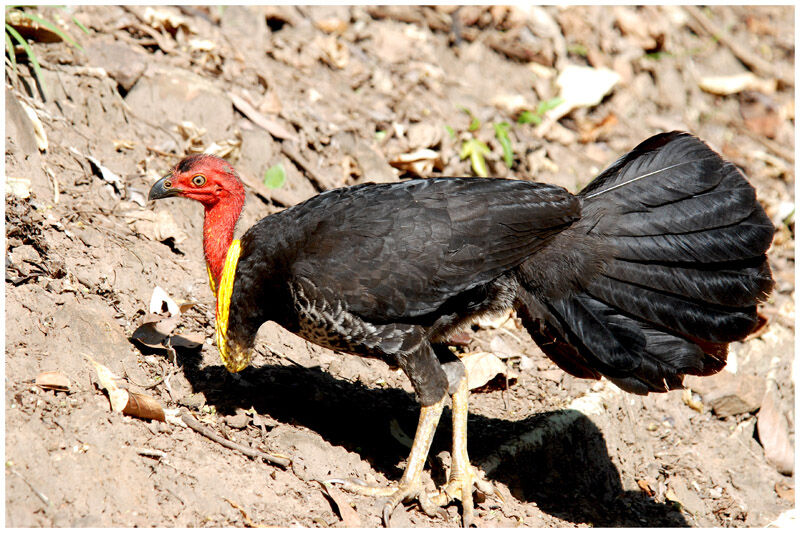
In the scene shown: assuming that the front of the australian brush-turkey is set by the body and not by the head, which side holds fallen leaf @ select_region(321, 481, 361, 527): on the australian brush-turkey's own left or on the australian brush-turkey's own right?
on the australian brush-turkey's own left

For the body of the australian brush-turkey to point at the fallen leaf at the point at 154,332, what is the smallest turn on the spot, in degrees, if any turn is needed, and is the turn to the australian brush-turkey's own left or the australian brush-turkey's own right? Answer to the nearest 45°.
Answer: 0° — it already faces it

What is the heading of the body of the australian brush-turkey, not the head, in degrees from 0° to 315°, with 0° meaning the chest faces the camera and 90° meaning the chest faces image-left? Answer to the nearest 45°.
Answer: approximately 90°

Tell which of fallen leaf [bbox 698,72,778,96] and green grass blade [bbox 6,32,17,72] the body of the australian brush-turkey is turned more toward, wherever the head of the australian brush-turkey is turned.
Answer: the green grass blade

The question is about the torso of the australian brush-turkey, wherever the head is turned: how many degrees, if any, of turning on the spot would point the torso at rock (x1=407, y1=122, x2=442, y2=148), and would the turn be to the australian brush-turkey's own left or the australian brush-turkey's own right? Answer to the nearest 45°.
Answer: approximately 90° to the australian brush-turkey's own right

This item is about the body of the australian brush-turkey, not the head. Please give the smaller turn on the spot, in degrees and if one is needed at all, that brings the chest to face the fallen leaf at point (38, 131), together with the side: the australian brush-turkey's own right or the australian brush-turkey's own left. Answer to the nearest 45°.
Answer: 0° — it already faces it

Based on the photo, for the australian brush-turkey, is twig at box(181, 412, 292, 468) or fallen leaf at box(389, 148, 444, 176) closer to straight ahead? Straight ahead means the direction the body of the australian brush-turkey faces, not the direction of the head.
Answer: the twig

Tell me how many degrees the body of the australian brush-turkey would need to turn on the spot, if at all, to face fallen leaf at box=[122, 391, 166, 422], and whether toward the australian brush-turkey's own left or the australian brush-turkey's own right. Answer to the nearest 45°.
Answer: approximately 45° to the australian brush-turkey's own right
